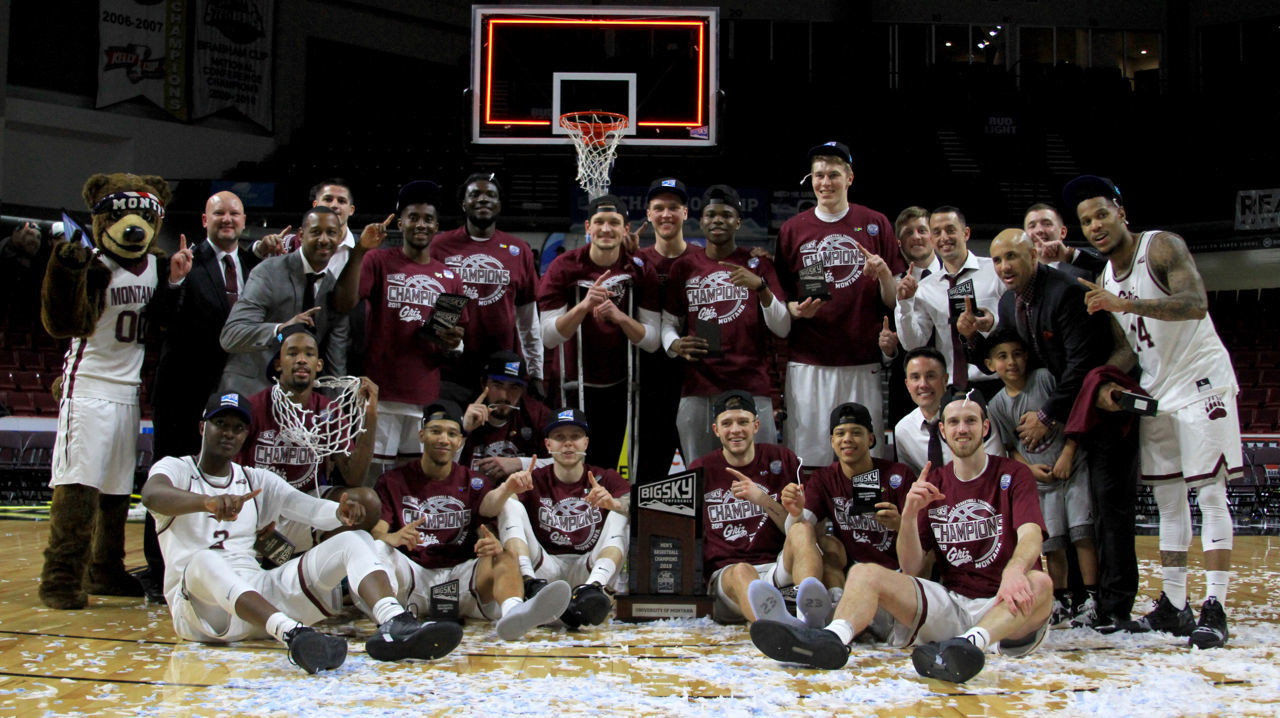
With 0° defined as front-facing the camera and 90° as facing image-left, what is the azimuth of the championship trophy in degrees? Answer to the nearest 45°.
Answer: approximately 0°

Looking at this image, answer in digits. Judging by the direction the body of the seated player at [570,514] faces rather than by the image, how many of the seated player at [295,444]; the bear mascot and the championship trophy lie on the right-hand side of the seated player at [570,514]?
2

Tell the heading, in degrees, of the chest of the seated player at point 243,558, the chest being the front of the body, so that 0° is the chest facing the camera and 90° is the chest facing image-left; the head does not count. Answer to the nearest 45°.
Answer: approximately 315°

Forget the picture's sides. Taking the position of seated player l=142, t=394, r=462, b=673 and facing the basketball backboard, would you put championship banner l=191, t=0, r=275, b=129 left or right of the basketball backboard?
left

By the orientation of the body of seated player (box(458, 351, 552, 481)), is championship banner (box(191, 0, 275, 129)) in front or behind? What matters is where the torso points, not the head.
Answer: behind
